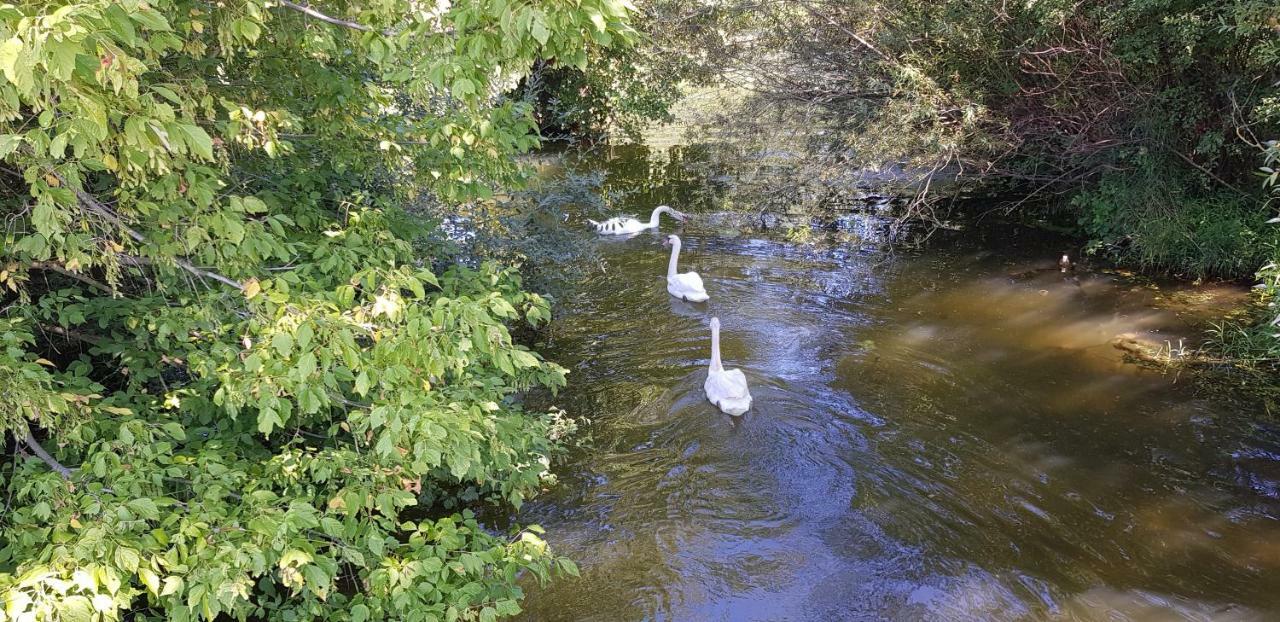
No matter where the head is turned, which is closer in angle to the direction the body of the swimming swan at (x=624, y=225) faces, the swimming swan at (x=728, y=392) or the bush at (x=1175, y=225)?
the bush

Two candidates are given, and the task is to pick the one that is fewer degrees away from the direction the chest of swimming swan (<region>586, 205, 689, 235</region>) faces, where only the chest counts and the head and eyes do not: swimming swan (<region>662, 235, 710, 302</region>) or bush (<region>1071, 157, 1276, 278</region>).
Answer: the bush

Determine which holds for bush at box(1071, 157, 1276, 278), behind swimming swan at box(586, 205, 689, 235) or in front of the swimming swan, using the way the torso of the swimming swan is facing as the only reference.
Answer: in front

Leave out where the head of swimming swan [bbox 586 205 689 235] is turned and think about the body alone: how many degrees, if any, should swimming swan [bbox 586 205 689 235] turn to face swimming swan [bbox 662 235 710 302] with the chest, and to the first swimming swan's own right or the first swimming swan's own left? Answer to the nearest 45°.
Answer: approximately 90° to the first swimming swan's own right

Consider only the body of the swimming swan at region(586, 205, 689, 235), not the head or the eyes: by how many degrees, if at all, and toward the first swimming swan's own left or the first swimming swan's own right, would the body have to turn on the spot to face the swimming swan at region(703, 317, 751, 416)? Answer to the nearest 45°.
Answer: approximately 90° to the first swimming swan's own right

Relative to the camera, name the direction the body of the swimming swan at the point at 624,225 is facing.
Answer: to the viewer's right

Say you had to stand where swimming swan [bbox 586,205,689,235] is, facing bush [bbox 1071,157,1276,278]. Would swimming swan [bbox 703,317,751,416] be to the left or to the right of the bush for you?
right
